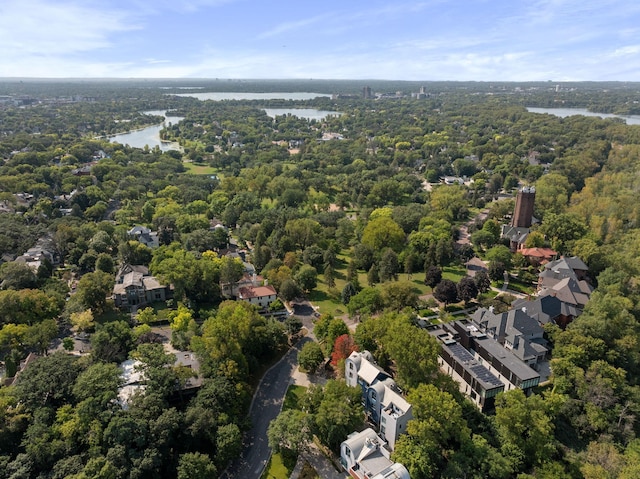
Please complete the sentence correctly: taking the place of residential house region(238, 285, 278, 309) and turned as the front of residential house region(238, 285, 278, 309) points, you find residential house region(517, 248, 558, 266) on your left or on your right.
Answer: on your left

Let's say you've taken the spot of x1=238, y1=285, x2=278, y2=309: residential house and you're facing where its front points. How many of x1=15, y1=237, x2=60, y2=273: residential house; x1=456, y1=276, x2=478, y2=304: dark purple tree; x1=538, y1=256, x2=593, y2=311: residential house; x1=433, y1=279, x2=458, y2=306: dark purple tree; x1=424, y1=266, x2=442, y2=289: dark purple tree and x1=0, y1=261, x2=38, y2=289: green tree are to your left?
4

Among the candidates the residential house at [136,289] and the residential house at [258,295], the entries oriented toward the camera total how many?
2

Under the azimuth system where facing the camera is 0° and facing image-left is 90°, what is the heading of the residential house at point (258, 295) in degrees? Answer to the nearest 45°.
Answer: approximately 0°

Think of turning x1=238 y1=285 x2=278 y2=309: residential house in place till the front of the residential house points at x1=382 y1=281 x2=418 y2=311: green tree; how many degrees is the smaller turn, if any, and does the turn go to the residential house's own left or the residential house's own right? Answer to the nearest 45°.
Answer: approximately 90° to the residential house's own left

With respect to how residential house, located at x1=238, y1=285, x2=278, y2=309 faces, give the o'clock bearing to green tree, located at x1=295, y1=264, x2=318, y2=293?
The green tree is roughly at 8 o'clock from the residential house.

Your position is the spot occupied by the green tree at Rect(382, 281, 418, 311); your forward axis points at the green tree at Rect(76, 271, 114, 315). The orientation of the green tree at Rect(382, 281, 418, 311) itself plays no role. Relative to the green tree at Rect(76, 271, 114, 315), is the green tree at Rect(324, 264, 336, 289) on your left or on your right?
right

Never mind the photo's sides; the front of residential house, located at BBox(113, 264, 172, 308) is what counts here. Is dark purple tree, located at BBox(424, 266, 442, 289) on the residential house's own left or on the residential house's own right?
on the residential house's own left
